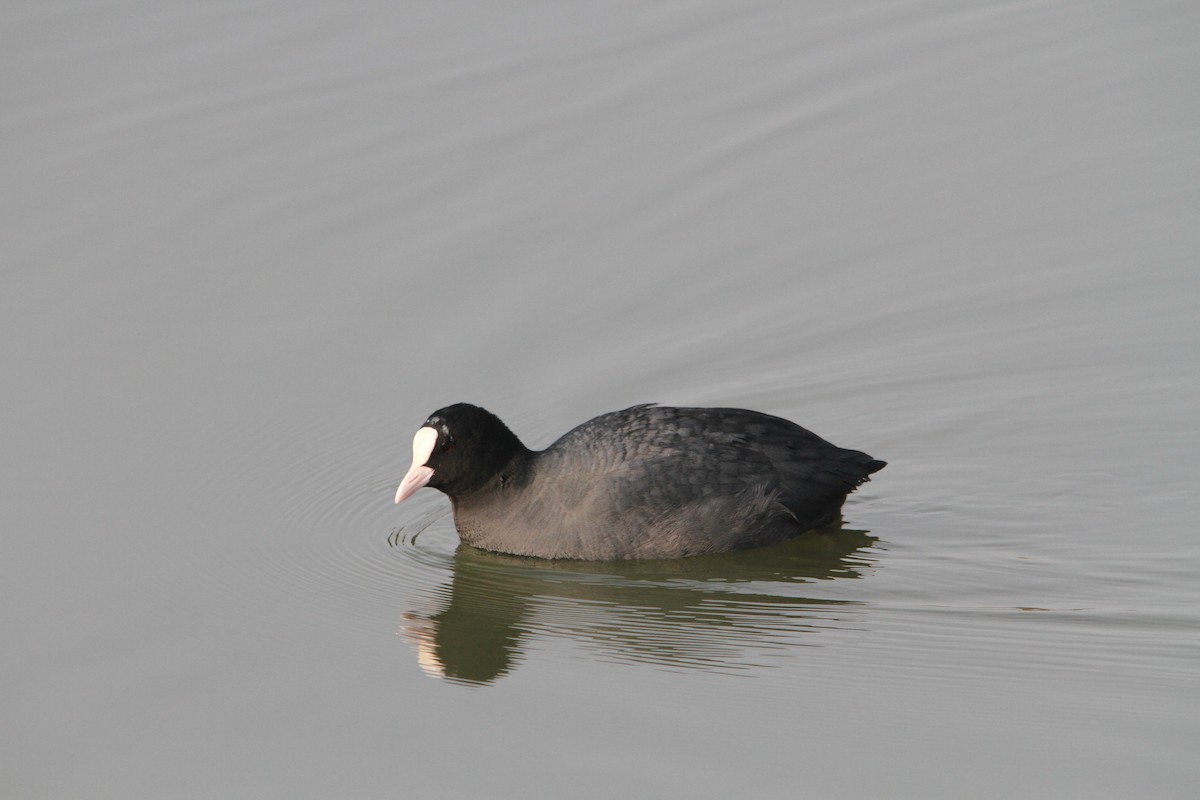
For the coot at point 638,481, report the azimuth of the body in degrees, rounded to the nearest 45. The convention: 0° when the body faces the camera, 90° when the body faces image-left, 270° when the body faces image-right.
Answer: approximately 90°
